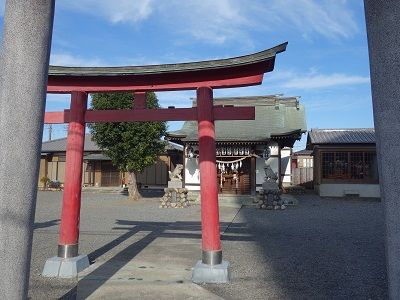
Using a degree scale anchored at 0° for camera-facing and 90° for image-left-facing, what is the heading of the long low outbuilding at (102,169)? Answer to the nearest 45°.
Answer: approximately 0°

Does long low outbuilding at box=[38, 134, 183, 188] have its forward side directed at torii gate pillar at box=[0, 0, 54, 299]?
yes

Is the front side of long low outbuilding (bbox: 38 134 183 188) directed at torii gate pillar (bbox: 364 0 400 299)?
yes

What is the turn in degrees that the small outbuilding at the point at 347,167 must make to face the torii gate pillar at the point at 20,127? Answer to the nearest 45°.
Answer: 0° — it already faces it

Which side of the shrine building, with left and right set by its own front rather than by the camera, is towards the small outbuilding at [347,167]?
left

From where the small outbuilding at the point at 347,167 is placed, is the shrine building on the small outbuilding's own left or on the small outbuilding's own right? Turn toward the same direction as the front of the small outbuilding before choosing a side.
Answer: on the small outbuilding's own right

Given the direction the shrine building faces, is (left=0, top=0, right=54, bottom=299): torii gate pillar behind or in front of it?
in front

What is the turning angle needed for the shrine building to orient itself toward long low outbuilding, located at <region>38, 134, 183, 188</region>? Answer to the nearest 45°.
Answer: approximately 135° to its right

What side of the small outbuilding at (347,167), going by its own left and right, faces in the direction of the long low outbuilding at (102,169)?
right

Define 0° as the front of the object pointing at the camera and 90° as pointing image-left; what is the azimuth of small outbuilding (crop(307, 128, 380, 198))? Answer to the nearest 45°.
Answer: approximately 0°
